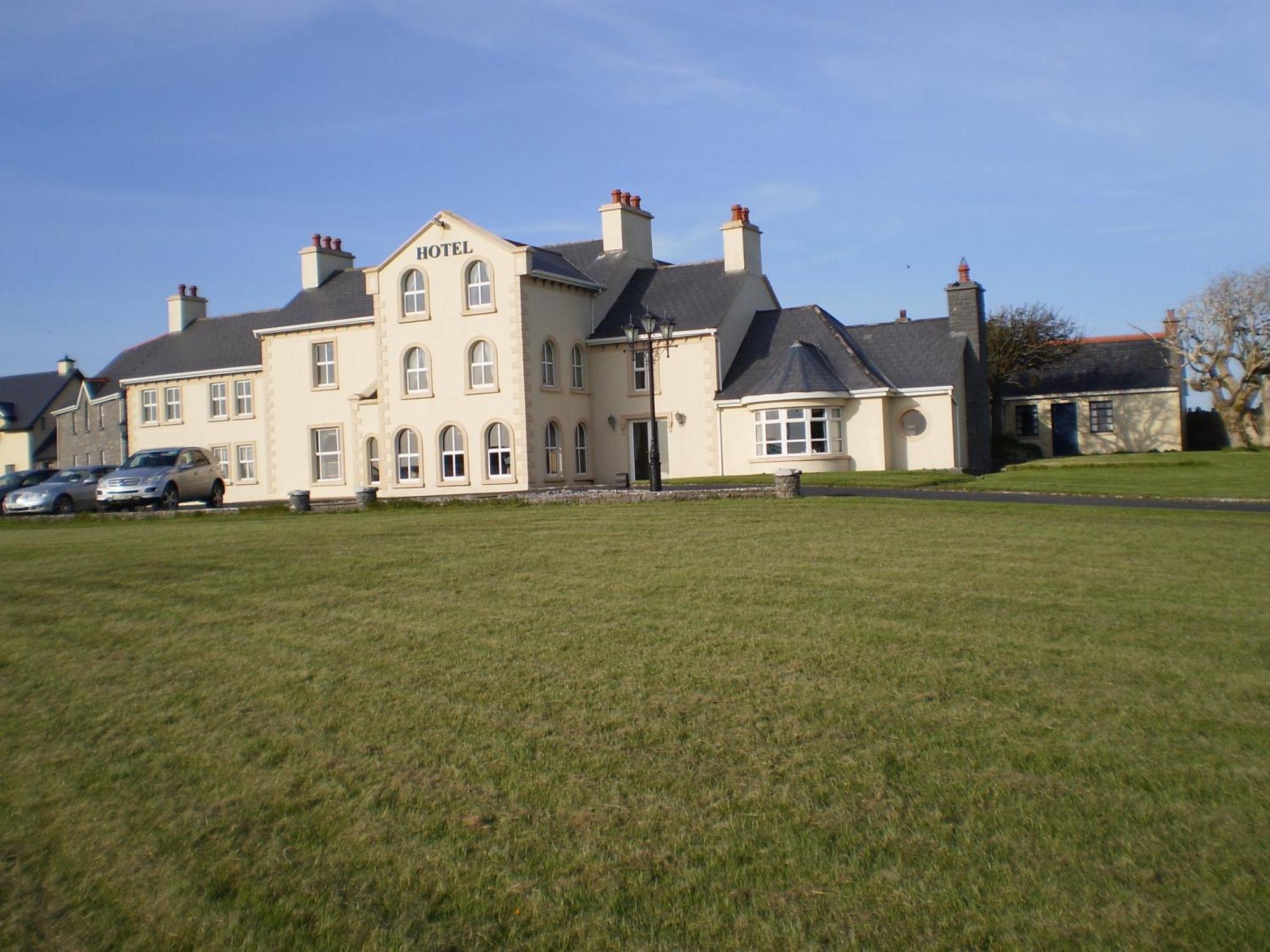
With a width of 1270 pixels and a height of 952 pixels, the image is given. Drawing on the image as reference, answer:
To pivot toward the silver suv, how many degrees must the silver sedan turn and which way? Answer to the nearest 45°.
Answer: approximately 90° to its left

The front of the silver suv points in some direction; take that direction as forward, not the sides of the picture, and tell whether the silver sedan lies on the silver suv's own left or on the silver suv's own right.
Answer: on the silver suv's own right

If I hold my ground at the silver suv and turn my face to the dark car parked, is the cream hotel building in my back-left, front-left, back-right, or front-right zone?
back-right

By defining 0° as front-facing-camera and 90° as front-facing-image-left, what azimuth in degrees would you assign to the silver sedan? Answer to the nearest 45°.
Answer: approximately 45°

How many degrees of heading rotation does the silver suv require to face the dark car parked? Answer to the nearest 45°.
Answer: approximately 90° to its right

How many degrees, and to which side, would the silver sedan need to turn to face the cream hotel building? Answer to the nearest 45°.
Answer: approximately 135° to its left

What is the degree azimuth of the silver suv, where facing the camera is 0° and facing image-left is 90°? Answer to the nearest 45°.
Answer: approximately 45°

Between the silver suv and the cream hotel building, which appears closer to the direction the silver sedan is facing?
the silver suv
